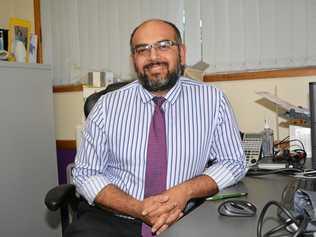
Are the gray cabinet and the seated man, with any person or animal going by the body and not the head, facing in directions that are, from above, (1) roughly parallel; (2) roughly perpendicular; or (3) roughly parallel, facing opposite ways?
roughly perpendicular

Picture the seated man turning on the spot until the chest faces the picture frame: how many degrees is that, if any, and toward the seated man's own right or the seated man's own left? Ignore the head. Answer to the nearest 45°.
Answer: approximately 135° to the seated man's own right

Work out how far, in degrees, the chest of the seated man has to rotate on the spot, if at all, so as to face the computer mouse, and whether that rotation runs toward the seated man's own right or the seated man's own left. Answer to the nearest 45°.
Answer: approximately 45° to the seated man's own left

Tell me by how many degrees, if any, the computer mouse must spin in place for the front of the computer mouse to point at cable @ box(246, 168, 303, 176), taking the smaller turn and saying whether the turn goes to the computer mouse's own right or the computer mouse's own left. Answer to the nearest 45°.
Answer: approximately 90° to the computer mouse's own left

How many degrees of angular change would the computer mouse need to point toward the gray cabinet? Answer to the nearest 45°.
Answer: approximately 135° to its left

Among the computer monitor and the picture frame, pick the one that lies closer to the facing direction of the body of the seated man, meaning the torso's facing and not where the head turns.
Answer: the computer monitor

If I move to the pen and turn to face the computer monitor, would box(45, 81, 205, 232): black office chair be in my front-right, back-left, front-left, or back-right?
back-left

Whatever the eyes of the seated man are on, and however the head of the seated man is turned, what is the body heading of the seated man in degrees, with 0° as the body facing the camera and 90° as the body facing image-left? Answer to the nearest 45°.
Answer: approximately 0°
